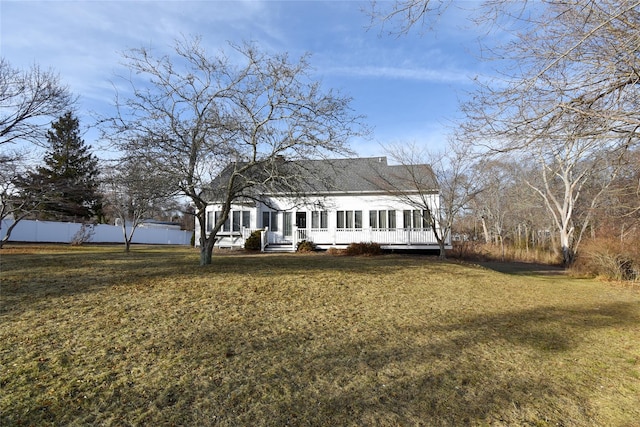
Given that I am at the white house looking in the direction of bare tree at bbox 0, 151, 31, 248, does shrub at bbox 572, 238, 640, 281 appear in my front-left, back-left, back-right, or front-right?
back-left

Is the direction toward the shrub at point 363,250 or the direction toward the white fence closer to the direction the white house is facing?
the shrub

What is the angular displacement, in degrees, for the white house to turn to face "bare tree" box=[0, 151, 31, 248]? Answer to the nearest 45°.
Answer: approximately 45° to its right

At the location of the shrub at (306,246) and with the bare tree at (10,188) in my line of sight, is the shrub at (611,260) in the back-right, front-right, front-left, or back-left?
back-left

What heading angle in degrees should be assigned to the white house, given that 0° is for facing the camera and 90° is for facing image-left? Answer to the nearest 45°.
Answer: approximately 0°

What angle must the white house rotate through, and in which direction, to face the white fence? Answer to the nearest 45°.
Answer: approximately 90° to its right

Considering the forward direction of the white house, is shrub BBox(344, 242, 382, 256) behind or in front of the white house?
in front
